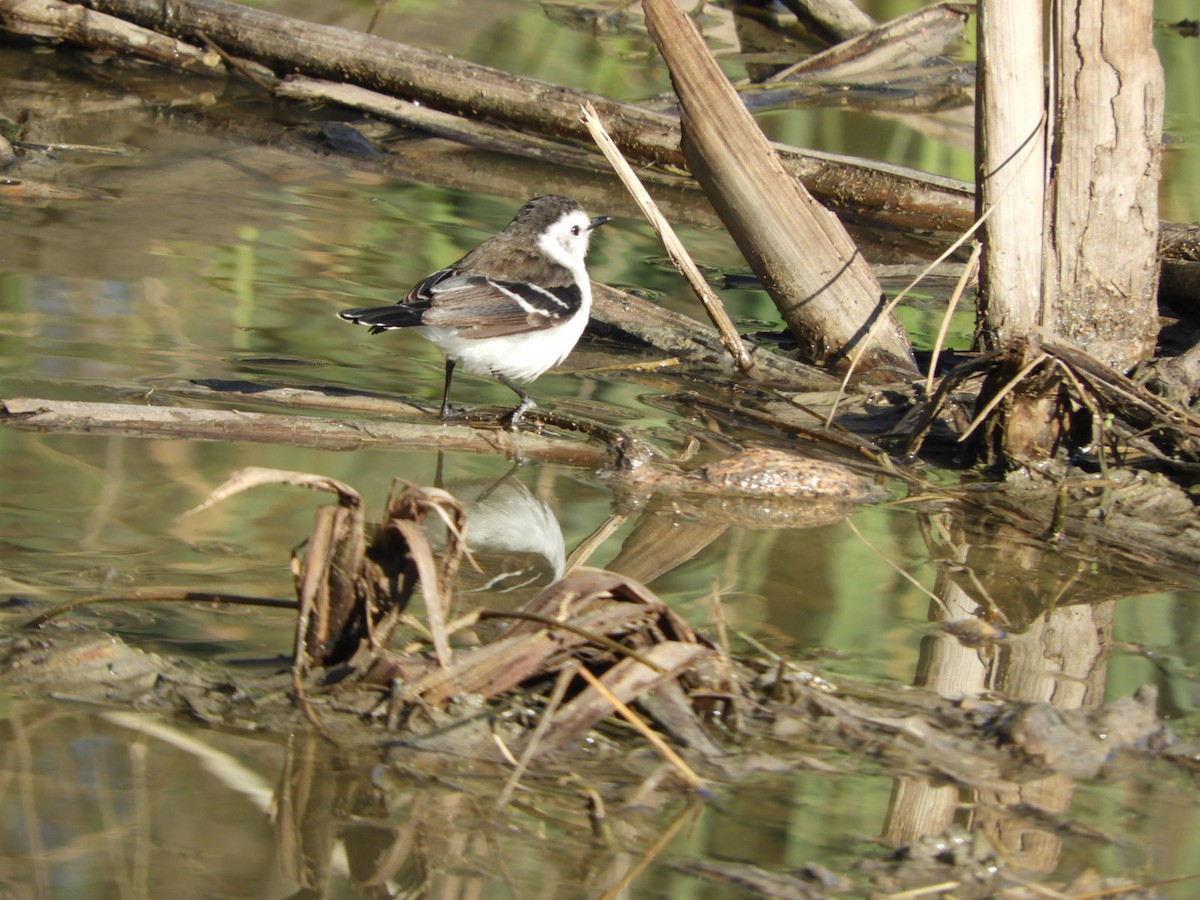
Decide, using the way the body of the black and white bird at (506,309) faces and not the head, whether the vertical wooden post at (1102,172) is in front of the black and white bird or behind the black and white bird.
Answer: in front

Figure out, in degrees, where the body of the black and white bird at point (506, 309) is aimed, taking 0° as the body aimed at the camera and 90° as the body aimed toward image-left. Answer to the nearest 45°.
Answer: approximately 270°

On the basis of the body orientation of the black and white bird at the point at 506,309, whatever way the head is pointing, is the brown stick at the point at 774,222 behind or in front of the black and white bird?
in front

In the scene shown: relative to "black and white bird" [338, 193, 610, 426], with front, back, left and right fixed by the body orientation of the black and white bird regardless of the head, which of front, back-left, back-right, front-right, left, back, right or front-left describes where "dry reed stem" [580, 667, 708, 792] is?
right

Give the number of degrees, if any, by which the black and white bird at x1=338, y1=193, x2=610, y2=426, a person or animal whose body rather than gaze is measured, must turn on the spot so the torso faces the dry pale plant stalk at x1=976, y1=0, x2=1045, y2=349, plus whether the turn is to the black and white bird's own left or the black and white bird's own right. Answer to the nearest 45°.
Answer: approximately 45° to the black and white bird's own right

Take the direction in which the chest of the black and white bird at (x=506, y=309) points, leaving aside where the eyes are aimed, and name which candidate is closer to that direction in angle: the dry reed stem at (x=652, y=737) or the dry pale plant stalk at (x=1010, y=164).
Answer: the dry pale plant stalk
